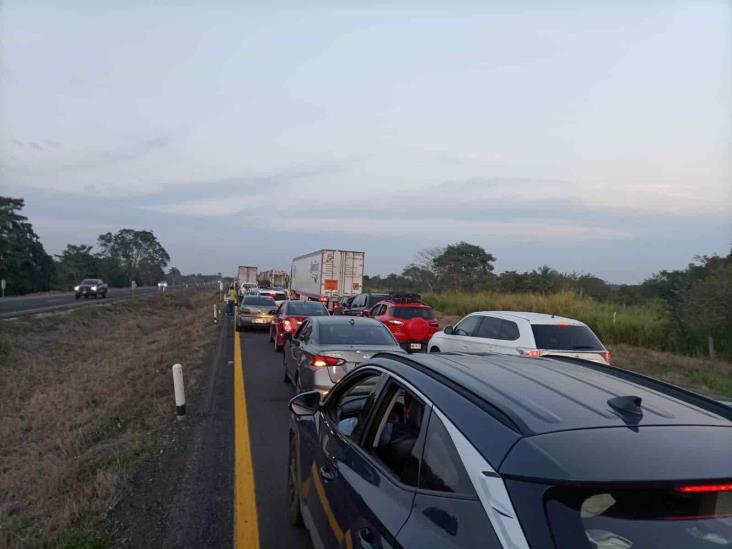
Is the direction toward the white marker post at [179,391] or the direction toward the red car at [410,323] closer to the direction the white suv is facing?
the red car

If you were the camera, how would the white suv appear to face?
facing away from the viewer and to the left of the viewer

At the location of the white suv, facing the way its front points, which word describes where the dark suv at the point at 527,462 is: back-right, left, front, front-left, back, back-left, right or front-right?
back-left

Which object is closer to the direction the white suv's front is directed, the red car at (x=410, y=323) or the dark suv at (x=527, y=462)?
the red car

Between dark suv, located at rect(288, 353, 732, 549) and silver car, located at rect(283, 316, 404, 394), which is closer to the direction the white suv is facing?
the silver car

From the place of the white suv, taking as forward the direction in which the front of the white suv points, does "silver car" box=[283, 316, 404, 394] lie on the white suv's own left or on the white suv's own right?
on the white suv's own left

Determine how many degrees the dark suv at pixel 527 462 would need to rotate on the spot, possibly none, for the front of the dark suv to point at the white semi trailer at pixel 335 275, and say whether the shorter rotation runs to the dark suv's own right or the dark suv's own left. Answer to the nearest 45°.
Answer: approximately 45° to the dark suv's own right

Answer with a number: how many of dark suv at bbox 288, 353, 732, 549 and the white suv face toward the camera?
0

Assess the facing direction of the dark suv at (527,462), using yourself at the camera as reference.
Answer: facing away from the viewer and to the left of the viewer

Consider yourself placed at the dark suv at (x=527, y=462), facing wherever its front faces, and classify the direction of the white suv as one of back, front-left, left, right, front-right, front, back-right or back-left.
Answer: front-right

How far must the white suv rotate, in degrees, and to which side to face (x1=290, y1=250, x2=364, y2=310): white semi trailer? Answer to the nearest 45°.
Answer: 0° — it already faces it

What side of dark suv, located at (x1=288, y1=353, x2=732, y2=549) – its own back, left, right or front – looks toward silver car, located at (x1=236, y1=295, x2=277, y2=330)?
front
